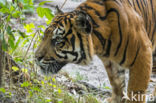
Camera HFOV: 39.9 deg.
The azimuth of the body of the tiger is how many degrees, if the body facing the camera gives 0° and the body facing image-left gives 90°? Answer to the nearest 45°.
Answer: approximately 90°
